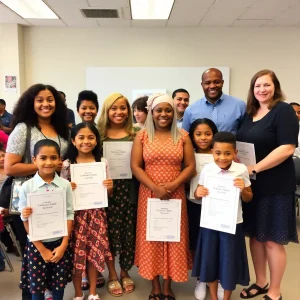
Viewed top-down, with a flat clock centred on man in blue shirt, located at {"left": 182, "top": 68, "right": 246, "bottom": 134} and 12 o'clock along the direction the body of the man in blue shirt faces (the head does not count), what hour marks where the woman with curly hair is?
The woman with curly hair is roughly at 2 o'clock from the man in blue shirt.

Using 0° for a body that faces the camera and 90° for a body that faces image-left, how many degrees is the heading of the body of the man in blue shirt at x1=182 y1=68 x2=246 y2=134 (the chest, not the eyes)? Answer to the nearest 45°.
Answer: approximately 0°

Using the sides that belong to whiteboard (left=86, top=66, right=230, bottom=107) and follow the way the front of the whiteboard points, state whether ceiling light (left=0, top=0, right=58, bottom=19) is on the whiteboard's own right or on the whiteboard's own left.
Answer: on the whiteboard's own right

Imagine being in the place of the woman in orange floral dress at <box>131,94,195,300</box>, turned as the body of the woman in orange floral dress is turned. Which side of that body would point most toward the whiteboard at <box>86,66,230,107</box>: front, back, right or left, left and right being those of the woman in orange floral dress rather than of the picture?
back
